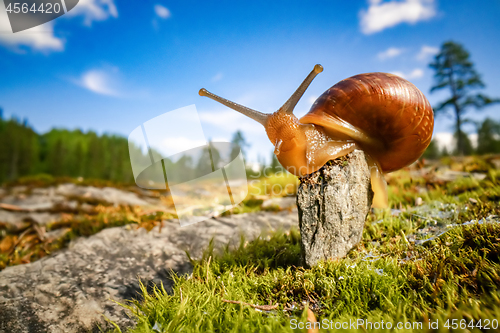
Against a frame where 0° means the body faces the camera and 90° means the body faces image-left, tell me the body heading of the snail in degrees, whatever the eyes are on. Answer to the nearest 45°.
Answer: approximately 45°
